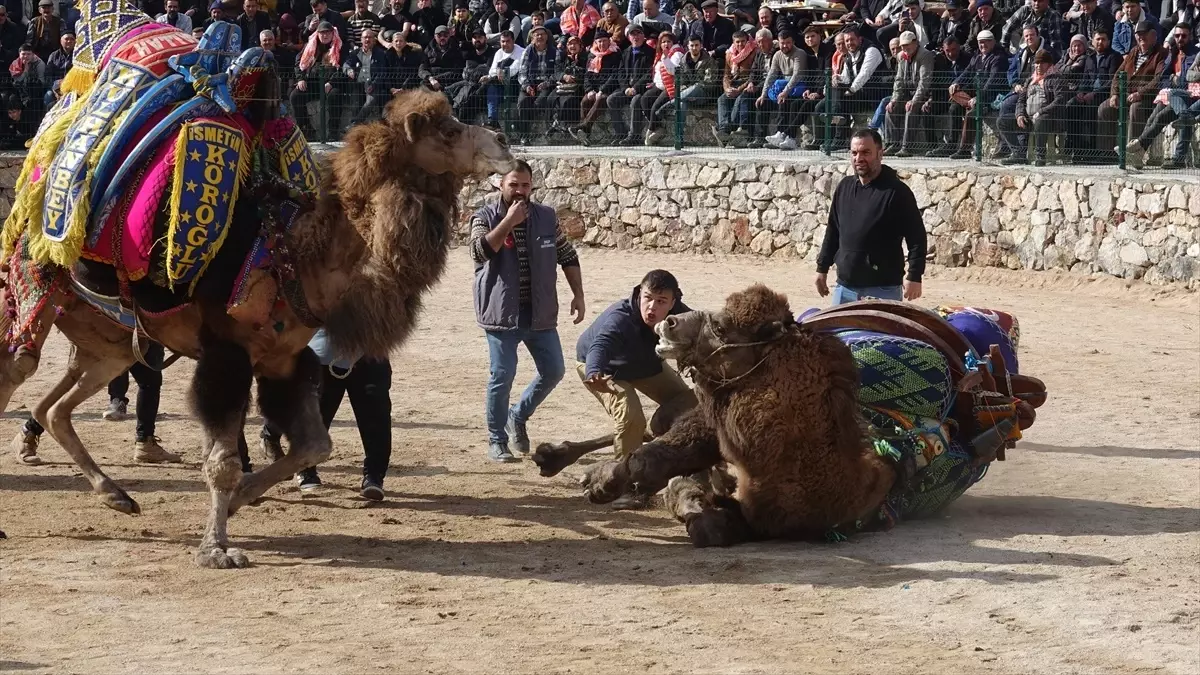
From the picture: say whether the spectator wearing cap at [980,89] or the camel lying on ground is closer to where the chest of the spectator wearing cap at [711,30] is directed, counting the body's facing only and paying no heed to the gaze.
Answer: the camel lying on ground

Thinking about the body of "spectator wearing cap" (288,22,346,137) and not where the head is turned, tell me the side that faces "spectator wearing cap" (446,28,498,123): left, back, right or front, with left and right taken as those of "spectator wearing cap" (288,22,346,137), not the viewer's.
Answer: left

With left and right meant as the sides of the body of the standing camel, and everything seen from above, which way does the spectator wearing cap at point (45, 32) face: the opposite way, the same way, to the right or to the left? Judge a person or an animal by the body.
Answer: to the right

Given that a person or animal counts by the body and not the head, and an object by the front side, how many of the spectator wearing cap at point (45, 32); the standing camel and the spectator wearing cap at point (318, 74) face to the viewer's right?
1

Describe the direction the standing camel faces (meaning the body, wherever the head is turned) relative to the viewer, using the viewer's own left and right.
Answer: facing to the right of the viewer

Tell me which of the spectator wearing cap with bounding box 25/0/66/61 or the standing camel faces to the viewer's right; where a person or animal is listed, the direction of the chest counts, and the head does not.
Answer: the standing camel

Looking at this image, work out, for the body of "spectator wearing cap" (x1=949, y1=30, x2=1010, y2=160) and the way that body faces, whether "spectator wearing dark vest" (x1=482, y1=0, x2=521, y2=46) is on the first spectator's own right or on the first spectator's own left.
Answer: on the first spectator's own right

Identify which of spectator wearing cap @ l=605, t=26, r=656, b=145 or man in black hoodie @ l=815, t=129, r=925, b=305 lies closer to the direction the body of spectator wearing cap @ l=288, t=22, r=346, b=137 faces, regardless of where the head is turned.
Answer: the man in black hoodie

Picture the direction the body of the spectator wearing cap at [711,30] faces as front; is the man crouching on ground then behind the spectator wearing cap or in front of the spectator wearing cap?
in front

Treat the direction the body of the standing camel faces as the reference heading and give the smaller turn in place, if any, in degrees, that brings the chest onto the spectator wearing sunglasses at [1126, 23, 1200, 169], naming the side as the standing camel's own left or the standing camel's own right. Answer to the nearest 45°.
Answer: approximately 45° to the standing camel's own left

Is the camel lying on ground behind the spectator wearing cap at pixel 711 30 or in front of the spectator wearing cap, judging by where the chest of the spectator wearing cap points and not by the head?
in front

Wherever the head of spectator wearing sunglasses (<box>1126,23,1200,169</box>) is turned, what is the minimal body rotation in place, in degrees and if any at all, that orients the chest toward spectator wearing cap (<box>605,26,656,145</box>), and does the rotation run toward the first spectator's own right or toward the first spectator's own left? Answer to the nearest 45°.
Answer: approximately 45° to the first spectator's own right

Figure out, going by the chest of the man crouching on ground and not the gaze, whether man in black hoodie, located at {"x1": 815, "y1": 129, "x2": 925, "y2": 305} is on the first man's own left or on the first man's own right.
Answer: on the first man's own left
